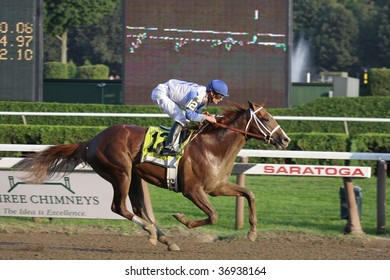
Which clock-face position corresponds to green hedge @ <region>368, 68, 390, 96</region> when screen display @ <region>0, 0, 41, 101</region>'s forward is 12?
The green hedge is roughly at 8 o'clock from the screen display.

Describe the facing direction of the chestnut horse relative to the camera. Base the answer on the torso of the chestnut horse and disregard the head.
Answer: to the viewer's right

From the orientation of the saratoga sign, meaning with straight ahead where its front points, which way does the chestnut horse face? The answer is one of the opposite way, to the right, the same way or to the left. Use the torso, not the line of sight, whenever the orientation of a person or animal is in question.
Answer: to the left

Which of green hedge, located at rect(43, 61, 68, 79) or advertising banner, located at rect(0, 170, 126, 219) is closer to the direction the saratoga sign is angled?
the advertising banner

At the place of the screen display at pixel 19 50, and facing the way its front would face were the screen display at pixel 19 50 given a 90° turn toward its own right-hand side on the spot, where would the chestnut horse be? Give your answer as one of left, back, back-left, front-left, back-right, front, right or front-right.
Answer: left

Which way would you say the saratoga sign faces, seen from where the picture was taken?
facing the viewer

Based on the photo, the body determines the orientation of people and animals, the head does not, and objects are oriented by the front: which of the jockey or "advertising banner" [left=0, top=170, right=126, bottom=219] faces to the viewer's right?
the jockey

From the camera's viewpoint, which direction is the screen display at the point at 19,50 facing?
toward the camera

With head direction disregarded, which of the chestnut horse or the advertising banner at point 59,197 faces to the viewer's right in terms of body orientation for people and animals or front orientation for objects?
the chestnut horse

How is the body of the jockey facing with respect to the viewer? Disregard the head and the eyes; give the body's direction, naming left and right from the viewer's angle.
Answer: facing to the right of the viewer
